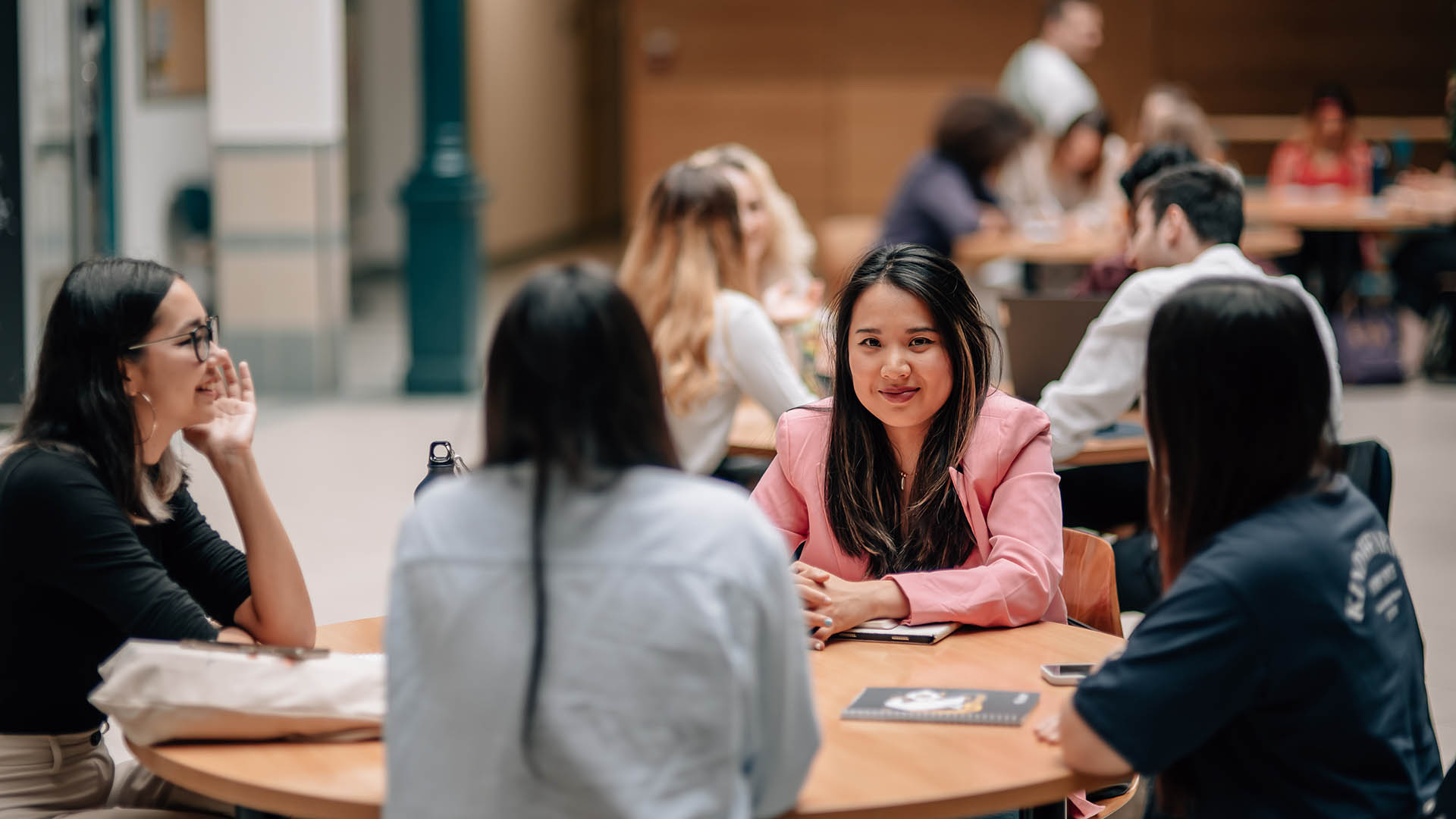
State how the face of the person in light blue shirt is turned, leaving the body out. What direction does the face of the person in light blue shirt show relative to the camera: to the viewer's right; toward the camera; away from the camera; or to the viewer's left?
away from the camera

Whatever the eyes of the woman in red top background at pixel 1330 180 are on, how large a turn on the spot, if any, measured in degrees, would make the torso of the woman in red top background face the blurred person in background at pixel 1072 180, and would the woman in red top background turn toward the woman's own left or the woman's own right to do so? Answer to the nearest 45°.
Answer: approximately 45° to the woman's own right

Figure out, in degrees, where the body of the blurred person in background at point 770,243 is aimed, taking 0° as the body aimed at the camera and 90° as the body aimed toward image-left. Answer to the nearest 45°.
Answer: approximately 45°

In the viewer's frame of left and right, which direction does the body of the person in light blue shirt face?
facing away from the viewer

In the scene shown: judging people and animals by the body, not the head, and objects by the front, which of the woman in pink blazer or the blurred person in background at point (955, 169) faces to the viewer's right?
the blurred person in background

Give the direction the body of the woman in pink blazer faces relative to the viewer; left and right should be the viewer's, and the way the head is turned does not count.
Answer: facing the viewer

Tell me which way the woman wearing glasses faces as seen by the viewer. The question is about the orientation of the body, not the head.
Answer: to the viewer's right

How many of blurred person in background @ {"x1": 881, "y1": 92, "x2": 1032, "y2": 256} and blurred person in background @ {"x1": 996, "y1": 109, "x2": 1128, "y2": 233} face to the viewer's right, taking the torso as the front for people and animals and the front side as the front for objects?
1
